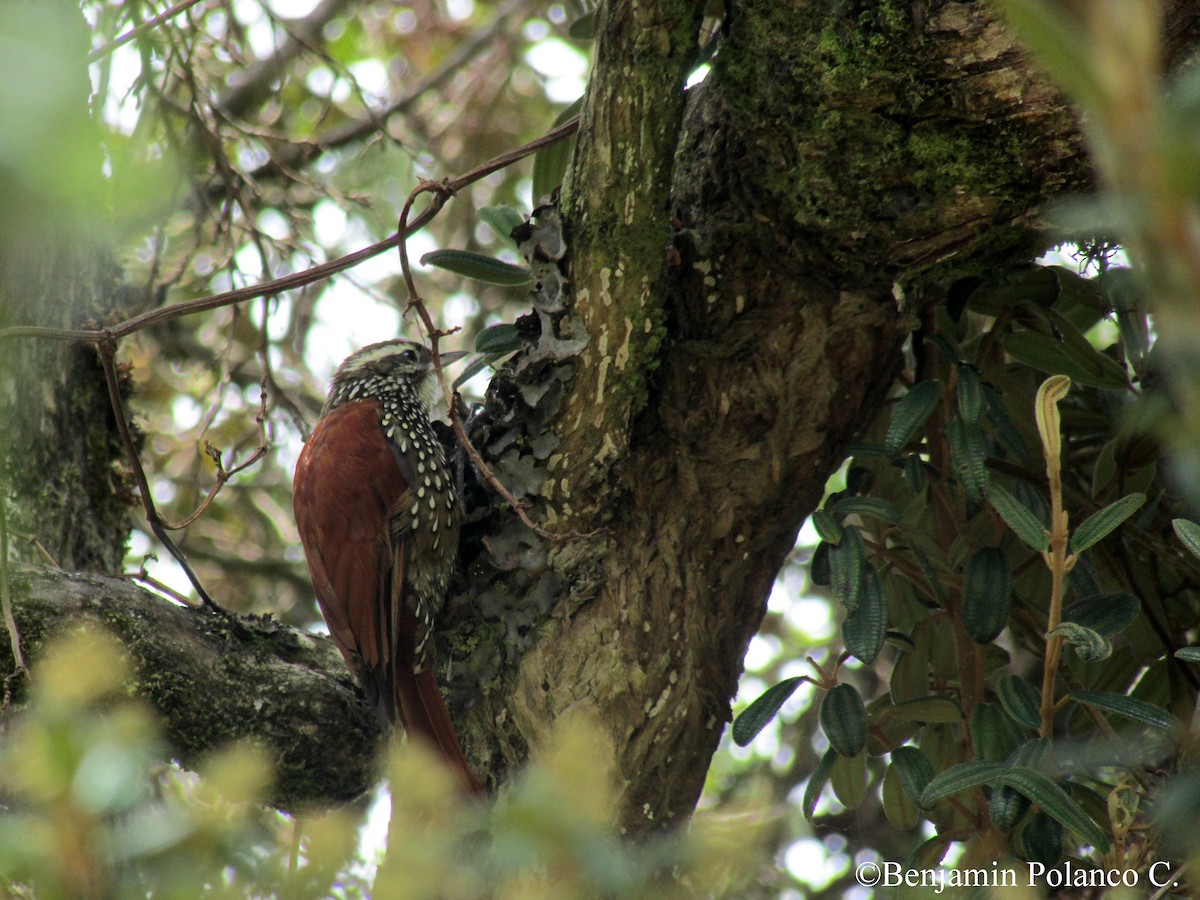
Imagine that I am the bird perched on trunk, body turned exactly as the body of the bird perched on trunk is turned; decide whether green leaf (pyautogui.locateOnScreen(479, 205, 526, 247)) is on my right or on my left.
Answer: on my right

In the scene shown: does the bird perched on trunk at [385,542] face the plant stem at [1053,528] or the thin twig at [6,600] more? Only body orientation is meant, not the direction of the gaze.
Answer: the plant stem

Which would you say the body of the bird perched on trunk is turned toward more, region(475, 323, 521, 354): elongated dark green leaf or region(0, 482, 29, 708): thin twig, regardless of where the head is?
the elongated dark green leaf

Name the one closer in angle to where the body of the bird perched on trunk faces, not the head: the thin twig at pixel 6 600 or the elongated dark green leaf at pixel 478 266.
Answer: the elongated dark green leaf

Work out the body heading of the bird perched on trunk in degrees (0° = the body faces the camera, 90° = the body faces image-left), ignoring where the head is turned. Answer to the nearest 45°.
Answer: approximately 270°

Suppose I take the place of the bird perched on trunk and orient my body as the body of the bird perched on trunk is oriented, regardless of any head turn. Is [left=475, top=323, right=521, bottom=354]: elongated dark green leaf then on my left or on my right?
on my right
